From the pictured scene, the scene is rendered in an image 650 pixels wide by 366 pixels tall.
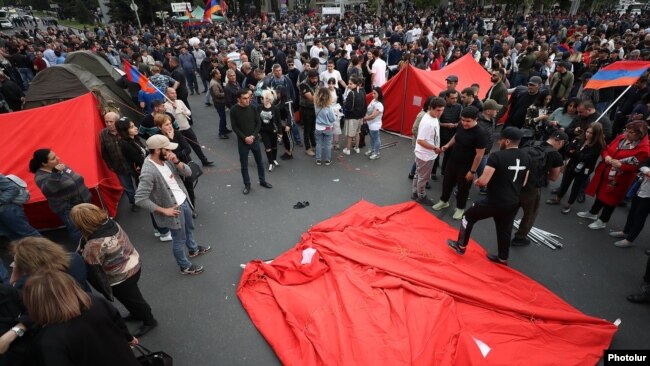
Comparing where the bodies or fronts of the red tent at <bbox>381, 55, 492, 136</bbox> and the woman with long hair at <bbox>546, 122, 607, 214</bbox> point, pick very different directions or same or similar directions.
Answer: same or similar directions

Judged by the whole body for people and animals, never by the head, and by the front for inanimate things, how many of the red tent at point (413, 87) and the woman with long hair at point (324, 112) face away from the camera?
1

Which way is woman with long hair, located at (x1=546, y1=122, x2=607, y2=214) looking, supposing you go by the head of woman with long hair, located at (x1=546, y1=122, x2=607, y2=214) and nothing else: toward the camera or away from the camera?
toward the camera

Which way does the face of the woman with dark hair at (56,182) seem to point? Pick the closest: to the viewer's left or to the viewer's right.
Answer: to the viewer's right

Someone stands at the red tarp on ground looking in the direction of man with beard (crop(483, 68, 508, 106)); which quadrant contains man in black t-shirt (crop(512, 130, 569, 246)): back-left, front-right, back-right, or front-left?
front-right

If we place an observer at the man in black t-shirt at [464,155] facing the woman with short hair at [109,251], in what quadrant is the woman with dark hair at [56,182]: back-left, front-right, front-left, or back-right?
front-right

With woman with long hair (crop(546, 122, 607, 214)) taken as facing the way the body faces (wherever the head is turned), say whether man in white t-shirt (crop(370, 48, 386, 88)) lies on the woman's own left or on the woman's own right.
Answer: on the woman's own right

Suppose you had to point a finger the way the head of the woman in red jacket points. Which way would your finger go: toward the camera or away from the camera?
toward the camera

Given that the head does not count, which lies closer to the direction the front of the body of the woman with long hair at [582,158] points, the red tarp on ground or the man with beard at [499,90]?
the red tarp on ground

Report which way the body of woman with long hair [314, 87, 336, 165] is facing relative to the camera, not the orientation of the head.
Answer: away from the camera
